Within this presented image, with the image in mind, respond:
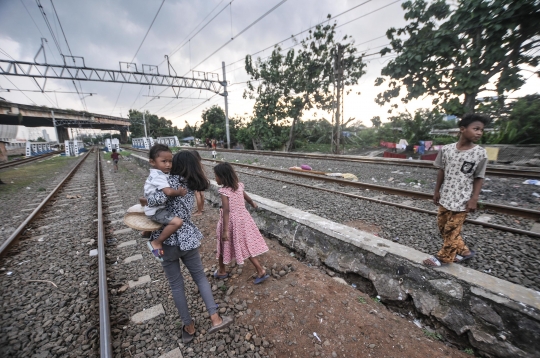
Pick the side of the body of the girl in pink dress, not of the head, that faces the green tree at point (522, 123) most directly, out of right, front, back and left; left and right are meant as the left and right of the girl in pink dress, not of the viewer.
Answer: right

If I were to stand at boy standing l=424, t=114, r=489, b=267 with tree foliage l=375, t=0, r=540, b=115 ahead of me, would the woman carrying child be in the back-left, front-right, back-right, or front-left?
back-left

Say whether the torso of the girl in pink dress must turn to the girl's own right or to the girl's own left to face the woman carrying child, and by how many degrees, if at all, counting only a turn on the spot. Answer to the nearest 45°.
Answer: approximately 90° to the girl's own left

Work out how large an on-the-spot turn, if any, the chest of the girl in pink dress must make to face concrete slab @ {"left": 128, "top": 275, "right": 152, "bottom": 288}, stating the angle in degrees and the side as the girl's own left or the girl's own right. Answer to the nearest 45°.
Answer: approximately 45° to the girl's own left

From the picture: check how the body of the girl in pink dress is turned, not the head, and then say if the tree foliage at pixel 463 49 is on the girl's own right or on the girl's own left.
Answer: on the girl's own right

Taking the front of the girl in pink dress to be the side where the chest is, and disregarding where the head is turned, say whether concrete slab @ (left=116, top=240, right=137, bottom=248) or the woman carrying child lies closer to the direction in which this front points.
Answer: the concrete slab

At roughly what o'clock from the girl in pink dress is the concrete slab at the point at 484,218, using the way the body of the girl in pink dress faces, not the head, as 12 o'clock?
The concrete slab is roughly at 4 o'clock from the girl in pink dress.

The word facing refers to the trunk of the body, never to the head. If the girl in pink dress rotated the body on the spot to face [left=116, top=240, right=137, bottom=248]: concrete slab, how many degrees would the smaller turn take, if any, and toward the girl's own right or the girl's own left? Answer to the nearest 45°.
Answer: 0° — they already face it

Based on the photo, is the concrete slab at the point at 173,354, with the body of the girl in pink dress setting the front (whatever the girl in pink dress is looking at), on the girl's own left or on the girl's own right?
on the girl's own left

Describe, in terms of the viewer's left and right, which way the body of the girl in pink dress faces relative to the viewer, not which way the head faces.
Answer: facing away from the viewer and to the left of the viewer
